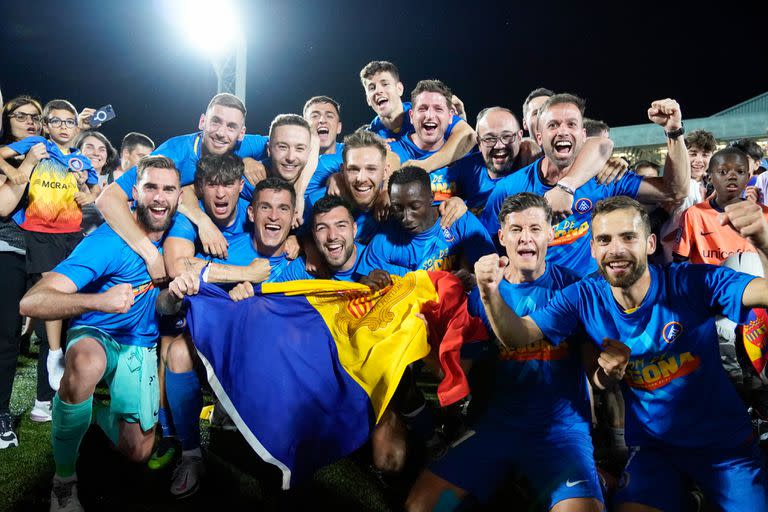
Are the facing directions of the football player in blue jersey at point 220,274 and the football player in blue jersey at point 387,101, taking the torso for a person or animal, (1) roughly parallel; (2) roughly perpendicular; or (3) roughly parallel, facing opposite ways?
roughly parallel

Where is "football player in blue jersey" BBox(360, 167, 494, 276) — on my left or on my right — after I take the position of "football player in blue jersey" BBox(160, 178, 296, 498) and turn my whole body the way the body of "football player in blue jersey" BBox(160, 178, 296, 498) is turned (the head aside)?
on my left

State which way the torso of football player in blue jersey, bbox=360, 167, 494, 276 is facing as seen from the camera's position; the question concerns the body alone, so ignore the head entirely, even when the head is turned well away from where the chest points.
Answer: toward the camera

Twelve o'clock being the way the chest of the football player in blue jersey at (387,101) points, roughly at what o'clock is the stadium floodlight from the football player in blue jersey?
The stadium floodlight is roughly at 5 o'clock from the football player in blue jersey.

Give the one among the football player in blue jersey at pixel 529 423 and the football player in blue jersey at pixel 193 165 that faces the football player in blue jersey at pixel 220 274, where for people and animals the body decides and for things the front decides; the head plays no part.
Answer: the football player in blue jersey at pixel 193 165

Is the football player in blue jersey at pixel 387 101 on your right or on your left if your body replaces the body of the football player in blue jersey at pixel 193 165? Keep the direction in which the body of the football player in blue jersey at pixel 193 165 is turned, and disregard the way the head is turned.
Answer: on your left

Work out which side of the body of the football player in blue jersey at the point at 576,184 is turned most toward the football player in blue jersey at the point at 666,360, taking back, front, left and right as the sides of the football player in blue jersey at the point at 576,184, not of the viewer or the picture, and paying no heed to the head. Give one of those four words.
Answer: front

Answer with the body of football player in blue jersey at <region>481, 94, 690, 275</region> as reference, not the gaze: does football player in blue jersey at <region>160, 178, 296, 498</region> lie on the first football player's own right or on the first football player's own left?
on the first football player's own right

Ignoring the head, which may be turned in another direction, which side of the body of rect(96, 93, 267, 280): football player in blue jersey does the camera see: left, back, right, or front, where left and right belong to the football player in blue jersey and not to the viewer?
front

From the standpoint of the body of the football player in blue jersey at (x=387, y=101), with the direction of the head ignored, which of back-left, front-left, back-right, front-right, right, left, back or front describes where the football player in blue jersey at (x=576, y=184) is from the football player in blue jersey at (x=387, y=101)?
front-left

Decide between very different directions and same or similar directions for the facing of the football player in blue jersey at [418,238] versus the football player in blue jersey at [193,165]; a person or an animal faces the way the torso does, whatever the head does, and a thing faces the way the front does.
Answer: same or similar directions

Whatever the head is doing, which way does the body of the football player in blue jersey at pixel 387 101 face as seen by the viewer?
toward the camera

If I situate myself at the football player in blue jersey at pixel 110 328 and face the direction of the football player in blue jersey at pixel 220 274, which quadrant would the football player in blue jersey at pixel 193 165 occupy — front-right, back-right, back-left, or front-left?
front-left

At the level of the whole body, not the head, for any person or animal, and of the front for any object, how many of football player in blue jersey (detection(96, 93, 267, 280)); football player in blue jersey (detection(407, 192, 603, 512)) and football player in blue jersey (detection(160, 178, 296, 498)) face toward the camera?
3

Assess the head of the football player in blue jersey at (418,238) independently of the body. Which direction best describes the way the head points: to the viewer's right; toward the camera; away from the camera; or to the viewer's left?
toward the camera

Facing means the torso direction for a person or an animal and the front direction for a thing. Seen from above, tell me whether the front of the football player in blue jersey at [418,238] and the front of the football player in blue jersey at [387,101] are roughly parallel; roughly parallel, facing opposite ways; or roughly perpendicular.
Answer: roughly parallel

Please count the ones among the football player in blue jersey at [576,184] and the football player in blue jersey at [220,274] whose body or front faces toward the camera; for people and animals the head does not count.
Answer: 2

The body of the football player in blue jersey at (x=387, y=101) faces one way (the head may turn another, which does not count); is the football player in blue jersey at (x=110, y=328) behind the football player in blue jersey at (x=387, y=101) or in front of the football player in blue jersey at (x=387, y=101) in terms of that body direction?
in front
